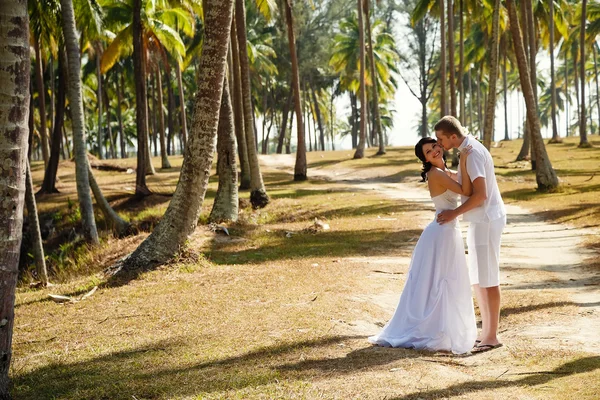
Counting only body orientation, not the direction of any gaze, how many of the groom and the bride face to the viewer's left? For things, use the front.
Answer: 1

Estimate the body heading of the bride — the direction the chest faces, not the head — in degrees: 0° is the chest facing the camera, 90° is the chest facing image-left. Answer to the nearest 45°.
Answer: approximately 270°

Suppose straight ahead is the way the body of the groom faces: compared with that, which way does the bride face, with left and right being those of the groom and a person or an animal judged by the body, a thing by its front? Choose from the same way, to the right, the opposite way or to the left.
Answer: the opposite way

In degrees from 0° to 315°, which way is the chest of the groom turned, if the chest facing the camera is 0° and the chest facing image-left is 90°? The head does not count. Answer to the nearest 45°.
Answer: approximately 90°
